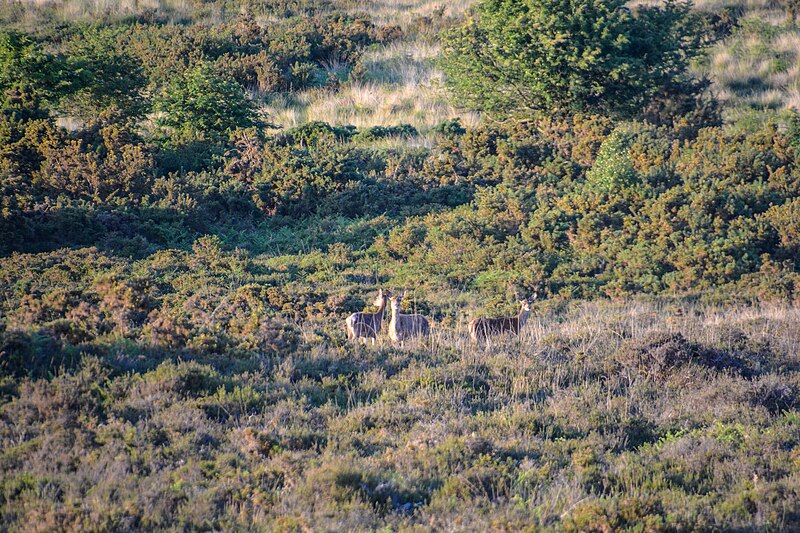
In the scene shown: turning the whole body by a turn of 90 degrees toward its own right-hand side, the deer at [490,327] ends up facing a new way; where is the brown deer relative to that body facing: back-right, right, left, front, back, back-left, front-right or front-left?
right

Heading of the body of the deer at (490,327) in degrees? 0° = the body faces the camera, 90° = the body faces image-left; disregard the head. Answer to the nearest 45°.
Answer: approximately 270°

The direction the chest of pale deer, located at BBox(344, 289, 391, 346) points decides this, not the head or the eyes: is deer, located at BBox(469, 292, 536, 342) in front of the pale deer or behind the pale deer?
in front

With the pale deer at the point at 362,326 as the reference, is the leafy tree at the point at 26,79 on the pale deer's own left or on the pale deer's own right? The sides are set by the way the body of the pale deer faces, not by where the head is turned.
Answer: on the pale deer's own left

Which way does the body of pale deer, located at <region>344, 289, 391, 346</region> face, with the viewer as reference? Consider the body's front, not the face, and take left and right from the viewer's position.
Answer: facing to the right of the viewer

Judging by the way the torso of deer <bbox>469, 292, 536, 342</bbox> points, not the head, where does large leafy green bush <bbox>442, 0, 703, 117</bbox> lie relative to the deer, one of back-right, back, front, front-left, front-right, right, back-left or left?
left

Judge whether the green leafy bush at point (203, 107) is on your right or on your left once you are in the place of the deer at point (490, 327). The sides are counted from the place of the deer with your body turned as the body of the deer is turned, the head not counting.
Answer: on your left

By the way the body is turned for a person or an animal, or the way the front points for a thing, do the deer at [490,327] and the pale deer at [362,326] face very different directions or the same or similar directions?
same or similar directions

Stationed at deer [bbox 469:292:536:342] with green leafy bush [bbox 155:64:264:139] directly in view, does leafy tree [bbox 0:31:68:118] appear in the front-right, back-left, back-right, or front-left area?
front-left

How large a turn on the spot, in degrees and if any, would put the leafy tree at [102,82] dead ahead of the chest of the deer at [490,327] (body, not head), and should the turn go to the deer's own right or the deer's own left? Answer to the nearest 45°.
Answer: approximately 135° to the deer's own left
